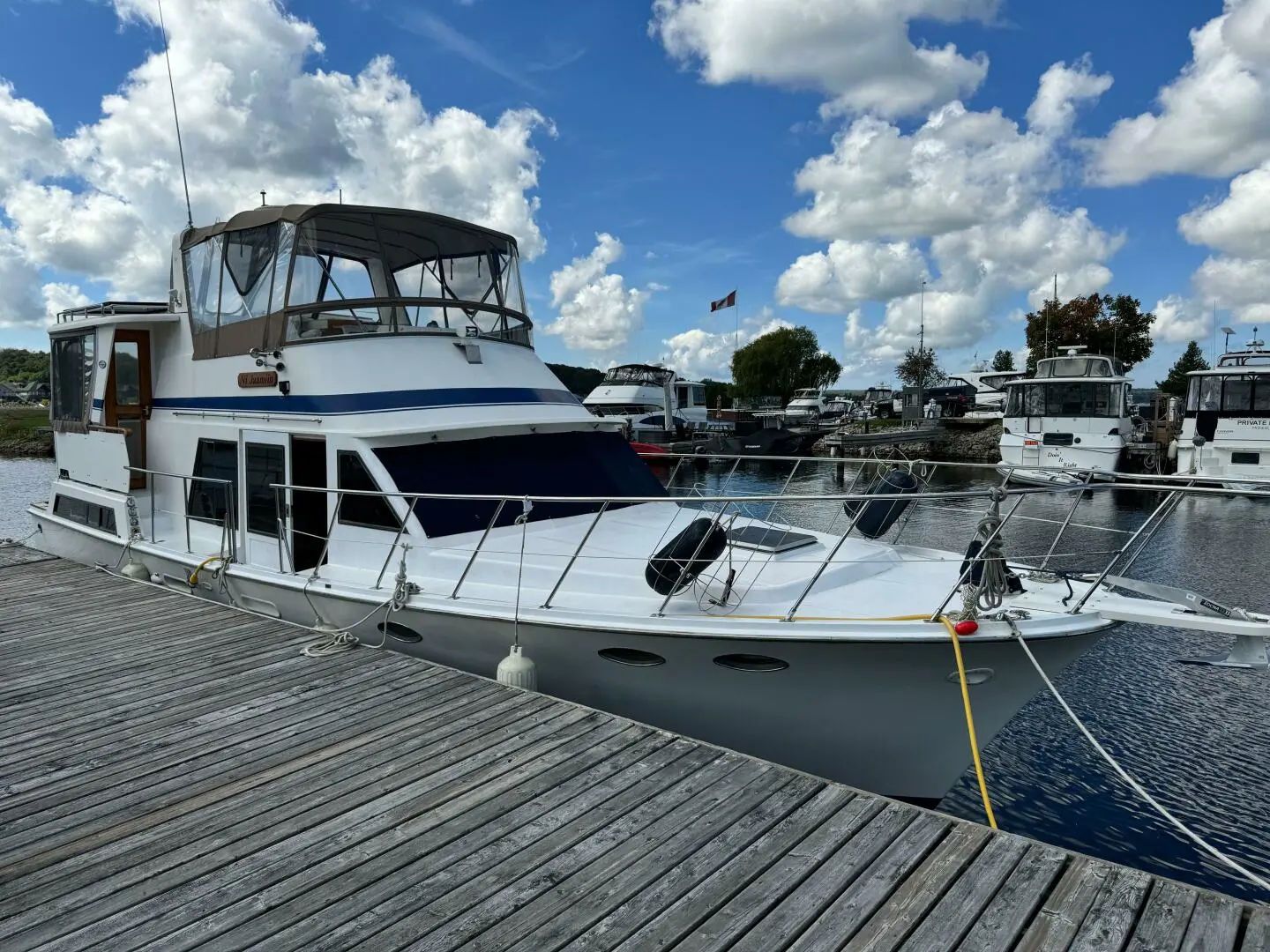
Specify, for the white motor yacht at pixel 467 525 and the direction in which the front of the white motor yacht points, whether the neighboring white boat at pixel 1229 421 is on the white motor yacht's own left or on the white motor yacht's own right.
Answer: on the white motor yacht's own left

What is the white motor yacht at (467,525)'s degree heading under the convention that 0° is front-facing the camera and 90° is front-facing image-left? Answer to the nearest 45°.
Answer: approximately 315°

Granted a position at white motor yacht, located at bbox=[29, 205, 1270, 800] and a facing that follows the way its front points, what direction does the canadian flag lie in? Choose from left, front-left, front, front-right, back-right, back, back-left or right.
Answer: back-left

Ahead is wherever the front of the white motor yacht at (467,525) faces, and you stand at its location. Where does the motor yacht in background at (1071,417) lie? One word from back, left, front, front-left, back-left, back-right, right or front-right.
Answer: left

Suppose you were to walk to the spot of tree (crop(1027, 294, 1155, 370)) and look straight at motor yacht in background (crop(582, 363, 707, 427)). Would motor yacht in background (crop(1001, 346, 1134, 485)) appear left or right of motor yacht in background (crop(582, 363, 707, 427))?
left
